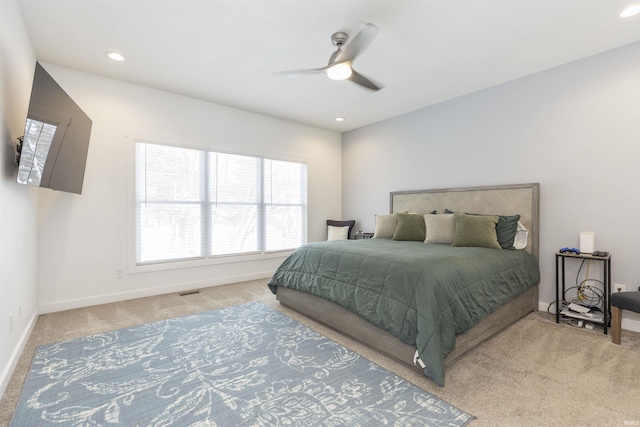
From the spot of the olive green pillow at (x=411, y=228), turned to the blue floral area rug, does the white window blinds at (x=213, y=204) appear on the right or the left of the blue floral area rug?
right

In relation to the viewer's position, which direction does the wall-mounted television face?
facing the viewer and to the right of the viewer

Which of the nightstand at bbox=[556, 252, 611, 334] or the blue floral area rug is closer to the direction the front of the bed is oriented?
the blue floral area rug

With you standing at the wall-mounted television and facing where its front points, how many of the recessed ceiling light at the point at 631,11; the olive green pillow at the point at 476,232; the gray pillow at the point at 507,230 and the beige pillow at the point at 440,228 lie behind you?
0

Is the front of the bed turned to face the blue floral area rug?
yes

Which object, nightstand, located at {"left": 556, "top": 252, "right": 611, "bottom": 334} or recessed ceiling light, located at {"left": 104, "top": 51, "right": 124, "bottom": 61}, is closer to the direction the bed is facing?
the recessed ceiling light

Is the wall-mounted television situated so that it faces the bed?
yes

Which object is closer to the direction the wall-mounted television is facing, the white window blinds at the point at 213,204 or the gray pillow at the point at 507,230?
the gray pillow

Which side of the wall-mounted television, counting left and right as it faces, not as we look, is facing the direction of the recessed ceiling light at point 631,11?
front

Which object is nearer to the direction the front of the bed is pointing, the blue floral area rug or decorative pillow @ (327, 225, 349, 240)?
the blue floral area rug

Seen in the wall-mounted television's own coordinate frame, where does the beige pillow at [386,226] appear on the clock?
The beige pillow is roughly at 11 o'clock from the wall-mounted television.

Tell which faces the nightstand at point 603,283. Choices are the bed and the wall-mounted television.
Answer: the wall-mounted television

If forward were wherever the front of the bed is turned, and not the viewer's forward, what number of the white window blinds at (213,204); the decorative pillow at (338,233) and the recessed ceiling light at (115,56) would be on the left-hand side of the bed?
0

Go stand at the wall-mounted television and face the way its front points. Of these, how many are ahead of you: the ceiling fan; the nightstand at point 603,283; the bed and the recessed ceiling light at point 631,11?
4

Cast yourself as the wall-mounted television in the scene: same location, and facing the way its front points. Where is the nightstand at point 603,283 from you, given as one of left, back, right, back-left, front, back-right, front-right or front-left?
front

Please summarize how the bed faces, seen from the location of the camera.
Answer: facing the viewer and to the left of the viewer

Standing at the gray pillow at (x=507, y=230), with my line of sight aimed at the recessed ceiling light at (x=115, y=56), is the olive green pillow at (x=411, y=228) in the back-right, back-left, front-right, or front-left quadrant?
front-right
